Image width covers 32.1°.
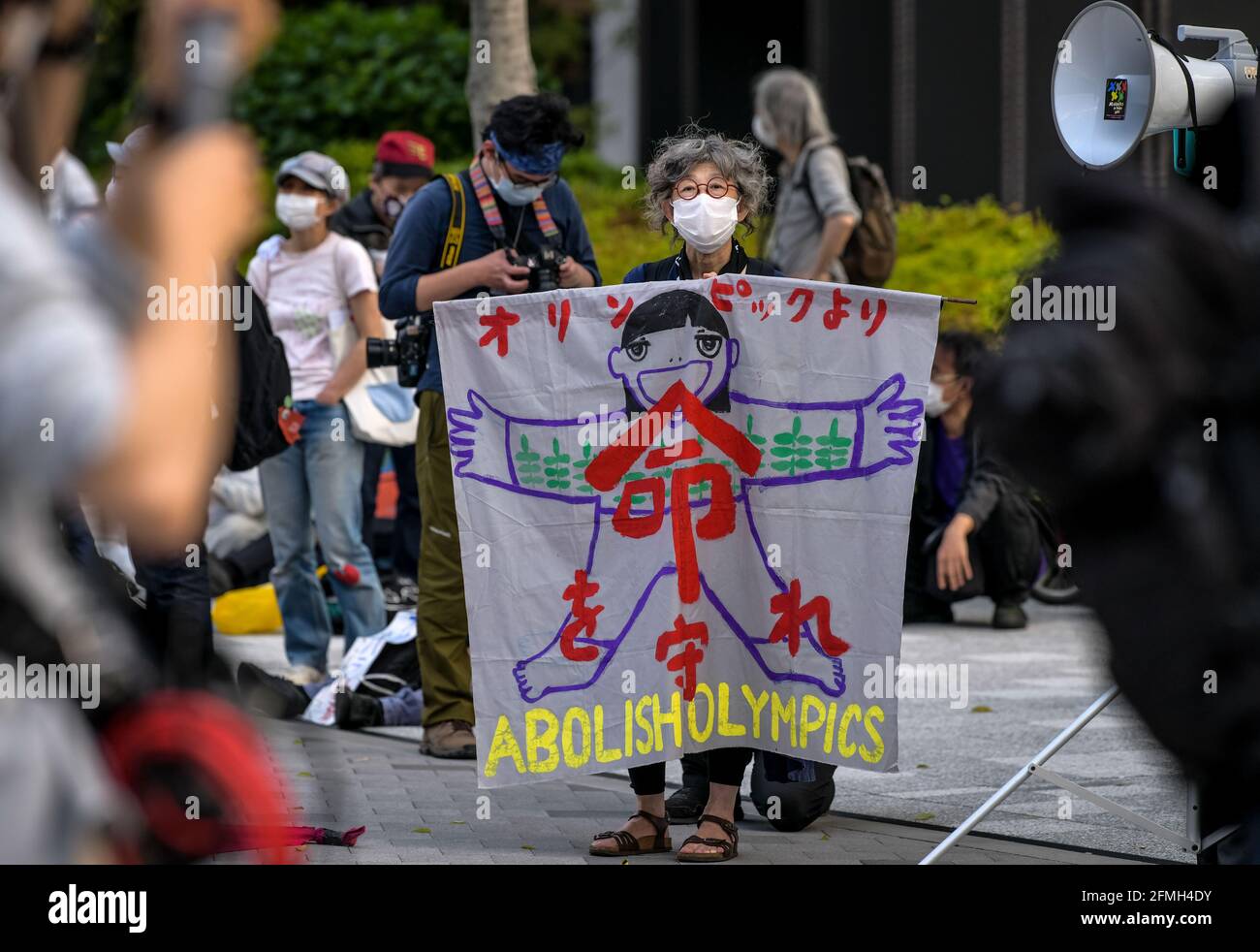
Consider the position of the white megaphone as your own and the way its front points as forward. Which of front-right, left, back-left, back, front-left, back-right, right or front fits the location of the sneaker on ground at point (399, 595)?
right

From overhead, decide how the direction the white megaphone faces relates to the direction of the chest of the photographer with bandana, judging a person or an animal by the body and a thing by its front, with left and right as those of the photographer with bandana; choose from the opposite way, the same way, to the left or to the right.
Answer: to the right
